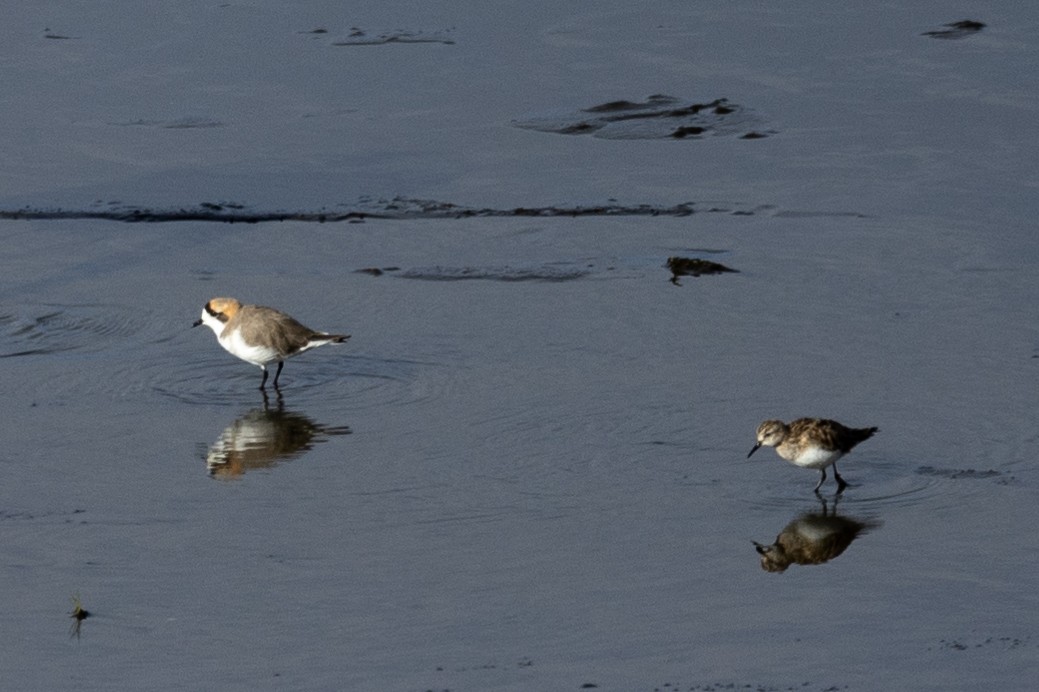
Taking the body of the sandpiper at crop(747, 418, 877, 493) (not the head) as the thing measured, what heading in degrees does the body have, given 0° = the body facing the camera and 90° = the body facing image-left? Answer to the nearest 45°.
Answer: approximately 90°

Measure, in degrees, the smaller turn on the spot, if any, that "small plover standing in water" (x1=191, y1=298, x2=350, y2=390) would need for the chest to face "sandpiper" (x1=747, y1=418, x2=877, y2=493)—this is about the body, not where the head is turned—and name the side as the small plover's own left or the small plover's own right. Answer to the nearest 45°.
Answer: approximately 135° to the small plover's own left

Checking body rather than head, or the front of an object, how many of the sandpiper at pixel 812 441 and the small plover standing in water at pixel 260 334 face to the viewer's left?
2

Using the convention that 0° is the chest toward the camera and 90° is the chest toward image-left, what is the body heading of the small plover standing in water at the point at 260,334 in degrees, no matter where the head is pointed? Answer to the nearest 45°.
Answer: approximately 90°
